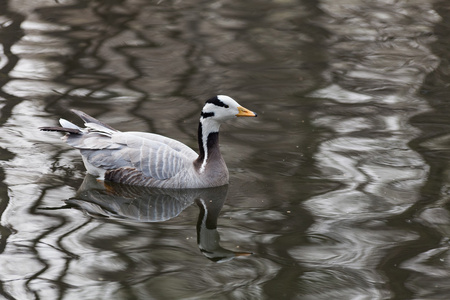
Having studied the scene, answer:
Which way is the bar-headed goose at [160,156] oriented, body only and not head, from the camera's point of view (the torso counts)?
to the viewer's right
